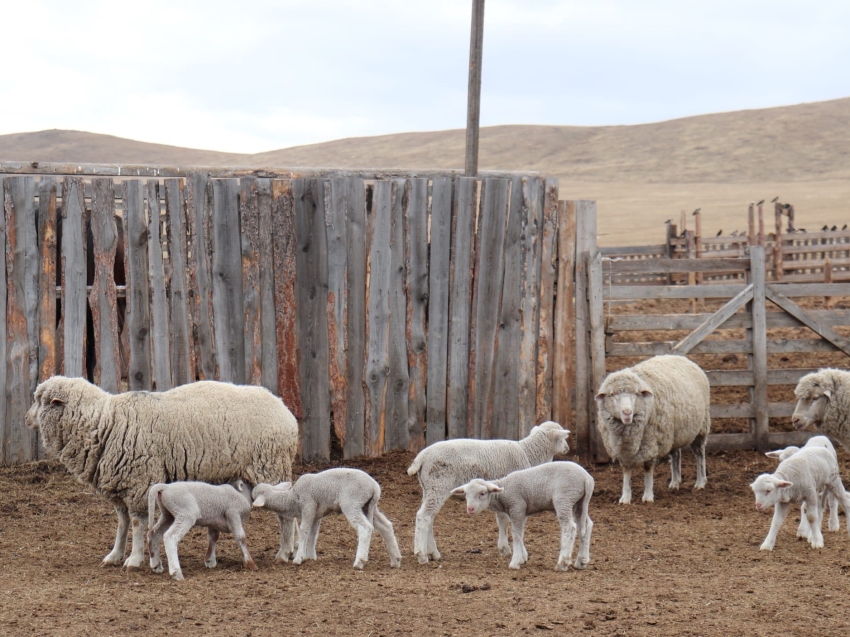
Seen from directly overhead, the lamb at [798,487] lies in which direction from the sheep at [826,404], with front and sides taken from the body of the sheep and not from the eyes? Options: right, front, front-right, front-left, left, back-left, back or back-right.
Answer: left

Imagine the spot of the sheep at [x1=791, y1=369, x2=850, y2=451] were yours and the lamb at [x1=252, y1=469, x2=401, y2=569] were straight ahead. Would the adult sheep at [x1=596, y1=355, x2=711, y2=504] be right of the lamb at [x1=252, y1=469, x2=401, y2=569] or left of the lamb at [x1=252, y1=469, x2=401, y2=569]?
right

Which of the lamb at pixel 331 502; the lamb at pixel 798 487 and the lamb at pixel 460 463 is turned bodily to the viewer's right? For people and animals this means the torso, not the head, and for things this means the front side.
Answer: the lamb at pixel 460 463

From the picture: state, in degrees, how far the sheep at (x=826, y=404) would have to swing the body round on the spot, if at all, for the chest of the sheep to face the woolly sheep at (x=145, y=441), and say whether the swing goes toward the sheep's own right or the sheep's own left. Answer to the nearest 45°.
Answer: approximately 45° to the sheep's own left

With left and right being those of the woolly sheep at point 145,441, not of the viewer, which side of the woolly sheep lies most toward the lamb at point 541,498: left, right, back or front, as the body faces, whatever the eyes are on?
back

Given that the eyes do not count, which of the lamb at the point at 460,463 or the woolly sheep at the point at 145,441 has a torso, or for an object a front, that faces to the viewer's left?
the woolly sheep

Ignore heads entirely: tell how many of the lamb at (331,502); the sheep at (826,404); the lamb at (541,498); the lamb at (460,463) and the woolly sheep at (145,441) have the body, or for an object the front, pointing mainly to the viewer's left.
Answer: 4

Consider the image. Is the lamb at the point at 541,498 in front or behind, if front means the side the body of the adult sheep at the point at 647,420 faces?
in front

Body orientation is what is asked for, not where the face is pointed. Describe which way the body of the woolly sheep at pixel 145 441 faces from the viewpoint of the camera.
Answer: to the viewer's left

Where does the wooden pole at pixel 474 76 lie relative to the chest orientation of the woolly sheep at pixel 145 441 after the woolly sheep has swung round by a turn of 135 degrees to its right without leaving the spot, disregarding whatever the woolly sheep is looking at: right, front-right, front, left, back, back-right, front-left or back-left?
front

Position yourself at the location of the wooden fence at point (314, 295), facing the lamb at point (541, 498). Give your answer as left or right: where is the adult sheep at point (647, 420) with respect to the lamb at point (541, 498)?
left
